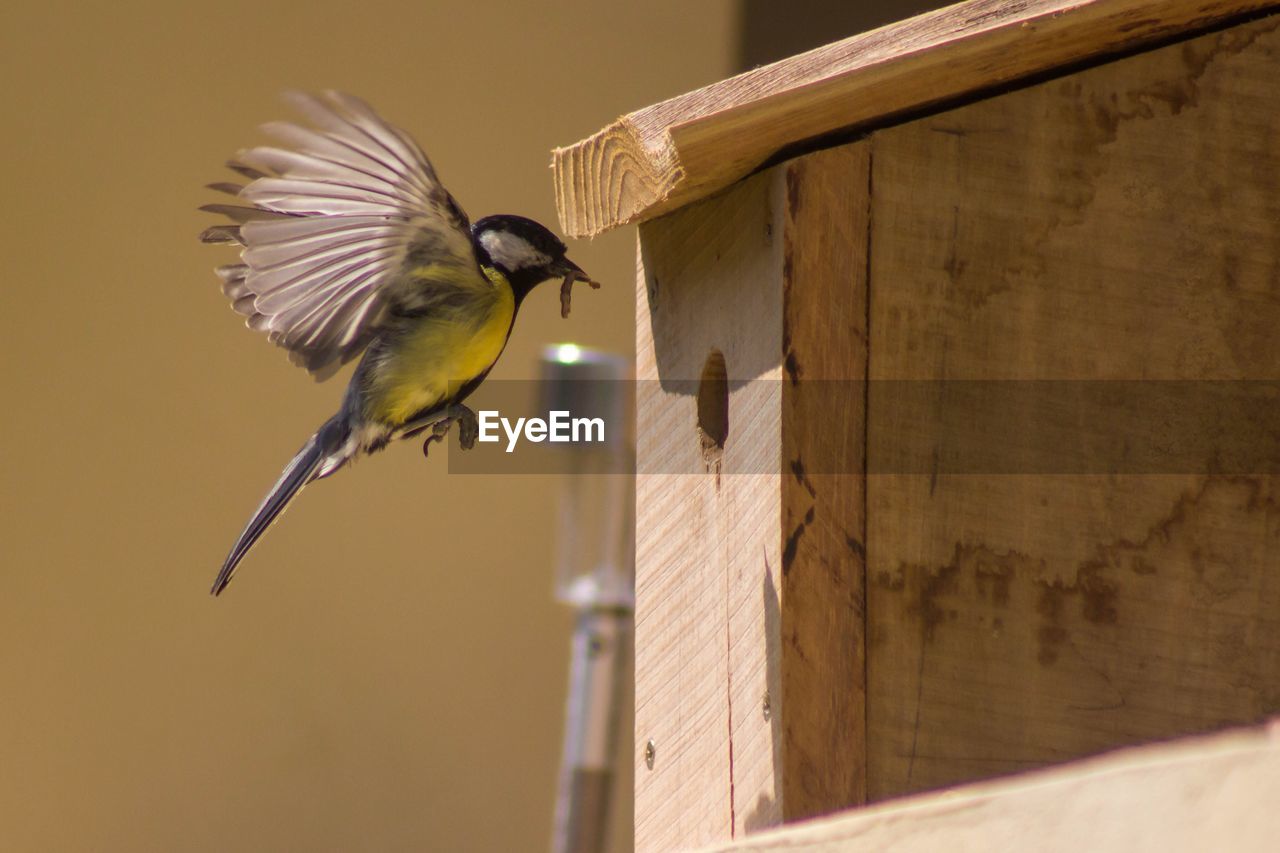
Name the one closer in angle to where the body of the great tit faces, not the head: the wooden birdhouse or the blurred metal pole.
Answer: the wooden birdhouse

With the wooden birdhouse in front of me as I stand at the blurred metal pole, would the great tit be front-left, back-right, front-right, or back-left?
front-right

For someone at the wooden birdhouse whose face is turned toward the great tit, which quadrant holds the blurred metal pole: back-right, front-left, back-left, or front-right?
front-right

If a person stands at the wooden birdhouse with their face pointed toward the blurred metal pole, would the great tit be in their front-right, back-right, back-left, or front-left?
front-left

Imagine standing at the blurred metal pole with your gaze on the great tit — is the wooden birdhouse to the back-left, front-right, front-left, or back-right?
front-left

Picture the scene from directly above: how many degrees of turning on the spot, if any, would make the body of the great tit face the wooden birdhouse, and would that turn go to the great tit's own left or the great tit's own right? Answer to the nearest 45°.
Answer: approximately 45° to the great tit's own right

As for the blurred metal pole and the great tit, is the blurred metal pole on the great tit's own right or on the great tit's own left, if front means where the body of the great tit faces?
on the great tit's own left

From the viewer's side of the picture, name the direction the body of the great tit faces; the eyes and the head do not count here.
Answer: to the viewer's right
